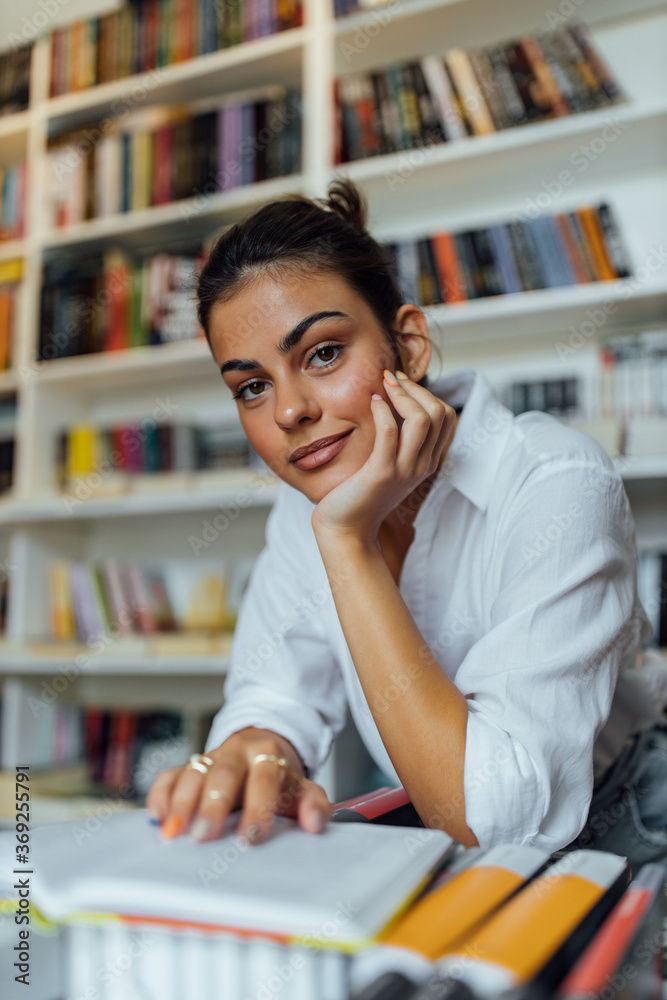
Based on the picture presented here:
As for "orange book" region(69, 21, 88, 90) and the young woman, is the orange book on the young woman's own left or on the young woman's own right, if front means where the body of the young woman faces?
on the young woman's own right

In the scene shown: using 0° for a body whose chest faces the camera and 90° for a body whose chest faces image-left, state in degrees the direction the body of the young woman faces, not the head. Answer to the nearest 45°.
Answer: approximately 45°

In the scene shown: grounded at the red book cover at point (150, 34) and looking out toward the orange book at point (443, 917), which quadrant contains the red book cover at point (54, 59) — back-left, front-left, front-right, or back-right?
back-right

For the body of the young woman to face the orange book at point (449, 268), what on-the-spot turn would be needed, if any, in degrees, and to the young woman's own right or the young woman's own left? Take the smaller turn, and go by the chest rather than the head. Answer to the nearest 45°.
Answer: approximately 135° to the young woman's own right

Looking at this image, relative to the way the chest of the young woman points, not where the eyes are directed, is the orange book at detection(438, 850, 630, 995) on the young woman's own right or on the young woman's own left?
on the young woman's own left

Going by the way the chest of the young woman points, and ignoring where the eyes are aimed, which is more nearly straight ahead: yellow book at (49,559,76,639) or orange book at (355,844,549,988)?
the orange book

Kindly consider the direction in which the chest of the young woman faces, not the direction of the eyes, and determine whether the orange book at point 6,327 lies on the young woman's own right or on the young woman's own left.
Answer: on the young woman's own right
